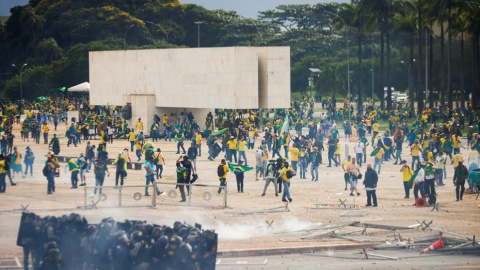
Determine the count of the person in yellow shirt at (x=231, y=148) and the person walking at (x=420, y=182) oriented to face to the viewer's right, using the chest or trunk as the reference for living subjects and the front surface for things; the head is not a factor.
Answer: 0

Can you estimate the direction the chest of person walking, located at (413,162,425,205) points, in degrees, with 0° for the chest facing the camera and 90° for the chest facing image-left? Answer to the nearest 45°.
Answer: approximately 45°
